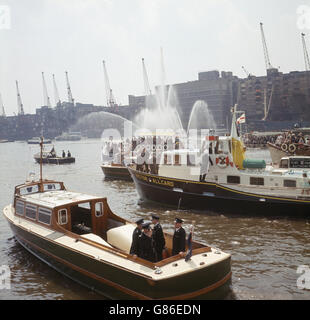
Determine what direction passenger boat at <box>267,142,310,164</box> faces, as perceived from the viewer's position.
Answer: facing to the left of the viewer

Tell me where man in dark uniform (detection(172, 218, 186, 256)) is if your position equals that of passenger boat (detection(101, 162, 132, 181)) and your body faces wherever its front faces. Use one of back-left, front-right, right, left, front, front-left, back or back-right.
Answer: left

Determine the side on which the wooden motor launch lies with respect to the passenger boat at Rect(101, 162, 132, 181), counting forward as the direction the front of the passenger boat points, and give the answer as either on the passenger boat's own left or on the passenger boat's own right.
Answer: on the passenger boat's own left

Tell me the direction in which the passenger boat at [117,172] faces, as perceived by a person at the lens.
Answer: facing to the left of the viewer

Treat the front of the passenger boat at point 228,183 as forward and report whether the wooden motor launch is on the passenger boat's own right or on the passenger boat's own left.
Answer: on the passenger boat's own left

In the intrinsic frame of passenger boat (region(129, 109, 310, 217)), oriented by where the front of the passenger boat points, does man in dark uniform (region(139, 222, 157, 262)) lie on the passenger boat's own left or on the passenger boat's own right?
on the passenger boat's own left

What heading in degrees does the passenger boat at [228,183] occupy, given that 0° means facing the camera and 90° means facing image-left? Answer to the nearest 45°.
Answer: approximately 90°

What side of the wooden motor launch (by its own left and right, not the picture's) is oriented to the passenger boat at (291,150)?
right

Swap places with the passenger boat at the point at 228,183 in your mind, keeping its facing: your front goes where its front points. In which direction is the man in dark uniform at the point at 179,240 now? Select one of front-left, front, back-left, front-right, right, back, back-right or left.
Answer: left

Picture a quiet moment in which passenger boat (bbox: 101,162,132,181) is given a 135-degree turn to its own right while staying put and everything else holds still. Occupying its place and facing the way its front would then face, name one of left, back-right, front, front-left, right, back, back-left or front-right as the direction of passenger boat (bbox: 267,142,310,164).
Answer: front-right

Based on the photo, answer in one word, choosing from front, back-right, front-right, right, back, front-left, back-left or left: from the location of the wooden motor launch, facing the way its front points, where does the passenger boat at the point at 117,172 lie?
front-right
